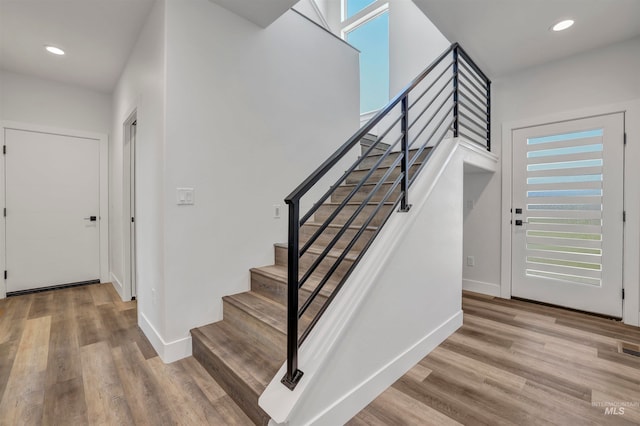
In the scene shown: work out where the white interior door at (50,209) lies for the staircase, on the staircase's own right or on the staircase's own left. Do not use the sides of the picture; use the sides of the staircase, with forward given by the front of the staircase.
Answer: on the staircase's own right

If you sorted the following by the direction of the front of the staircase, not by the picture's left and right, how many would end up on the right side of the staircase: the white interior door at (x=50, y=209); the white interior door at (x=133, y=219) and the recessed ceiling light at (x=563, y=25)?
2

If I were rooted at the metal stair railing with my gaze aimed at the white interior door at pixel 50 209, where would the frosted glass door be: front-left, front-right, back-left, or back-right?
back-right

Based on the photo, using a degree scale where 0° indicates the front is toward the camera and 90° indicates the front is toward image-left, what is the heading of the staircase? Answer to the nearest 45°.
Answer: approximately 45°

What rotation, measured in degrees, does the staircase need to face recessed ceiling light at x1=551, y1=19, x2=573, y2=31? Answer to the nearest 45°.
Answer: approximately 135° to its left

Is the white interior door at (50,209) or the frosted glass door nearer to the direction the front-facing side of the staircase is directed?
the white interior door
